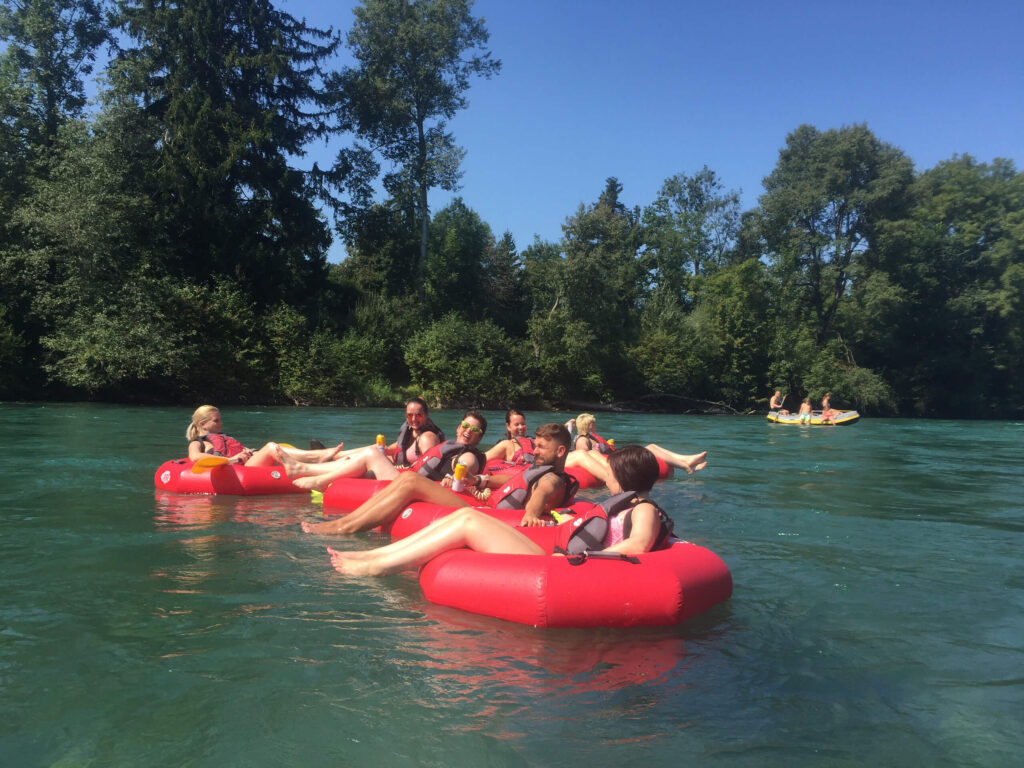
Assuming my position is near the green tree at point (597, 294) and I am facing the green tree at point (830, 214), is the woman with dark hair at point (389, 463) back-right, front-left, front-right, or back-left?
back-right

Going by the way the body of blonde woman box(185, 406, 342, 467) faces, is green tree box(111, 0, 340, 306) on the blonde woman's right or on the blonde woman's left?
on the blonde woman's left

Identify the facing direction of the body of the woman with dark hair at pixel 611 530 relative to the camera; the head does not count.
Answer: to the viewer's left

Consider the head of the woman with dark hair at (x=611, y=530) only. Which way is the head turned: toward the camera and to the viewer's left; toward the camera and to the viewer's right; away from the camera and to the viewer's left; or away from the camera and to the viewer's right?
away from the camera and to the viewer's left

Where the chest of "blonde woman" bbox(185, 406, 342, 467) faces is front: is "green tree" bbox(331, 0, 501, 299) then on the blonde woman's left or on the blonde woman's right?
on the blonde woman's left

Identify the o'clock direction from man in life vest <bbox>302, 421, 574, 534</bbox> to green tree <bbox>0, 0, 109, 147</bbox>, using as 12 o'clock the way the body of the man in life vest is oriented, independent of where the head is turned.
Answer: The green tree is roughly at 2 o'clock from the man in life vest.

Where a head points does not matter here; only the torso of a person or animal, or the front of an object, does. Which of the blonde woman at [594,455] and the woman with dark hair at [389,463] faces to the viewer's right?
the blonde woman

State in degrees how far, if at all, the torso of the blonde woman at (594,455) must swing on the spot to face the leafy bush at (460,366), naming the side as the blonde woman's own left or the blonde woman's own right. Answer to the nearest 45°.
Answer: approximately 90° to the blonde woman's own left

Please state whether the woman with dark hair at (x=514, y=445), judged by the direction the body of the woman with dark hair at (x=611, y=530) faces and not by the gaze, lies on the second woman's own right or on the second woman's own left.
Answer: on the second woman's own right

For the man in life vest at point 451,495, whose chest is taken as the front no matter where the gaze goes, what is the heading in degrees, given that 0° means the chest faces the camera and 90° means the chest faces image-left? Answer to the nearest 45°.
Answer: approximately 90°

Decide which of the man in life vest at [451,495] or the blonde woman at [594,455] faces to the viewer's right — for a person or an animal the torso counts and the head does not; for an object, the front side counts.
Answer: the blonde woman

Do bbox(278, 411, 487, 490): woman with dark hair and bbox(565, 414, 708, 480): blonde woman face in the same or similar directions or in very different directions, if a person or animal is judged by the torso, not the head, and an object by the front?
very different directions

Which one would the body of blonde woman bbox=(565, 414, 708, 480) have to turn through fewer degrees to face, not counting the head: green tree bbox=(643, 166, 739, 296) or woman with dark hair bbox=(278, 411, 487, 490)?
the green tree

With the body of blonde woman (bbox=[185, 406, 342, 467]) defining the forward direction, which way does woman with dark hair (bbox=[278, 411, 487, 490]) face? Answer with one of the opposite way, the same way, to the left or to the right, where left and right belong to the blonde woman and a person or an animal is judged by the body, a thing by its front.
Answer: the opposite way

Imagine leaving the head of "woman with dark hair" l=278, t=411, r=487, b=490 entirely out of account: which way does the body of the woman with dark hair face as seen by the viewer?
to the viewer's left

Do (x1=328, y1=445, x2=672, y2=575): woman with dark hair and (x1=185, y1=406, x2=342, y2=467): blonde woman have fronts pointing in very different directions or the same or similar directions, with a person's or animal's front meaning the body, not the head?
very different directions

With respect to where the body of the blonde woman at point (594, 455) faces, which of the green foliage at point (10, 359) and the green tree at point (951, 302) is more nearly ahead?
the green tree
